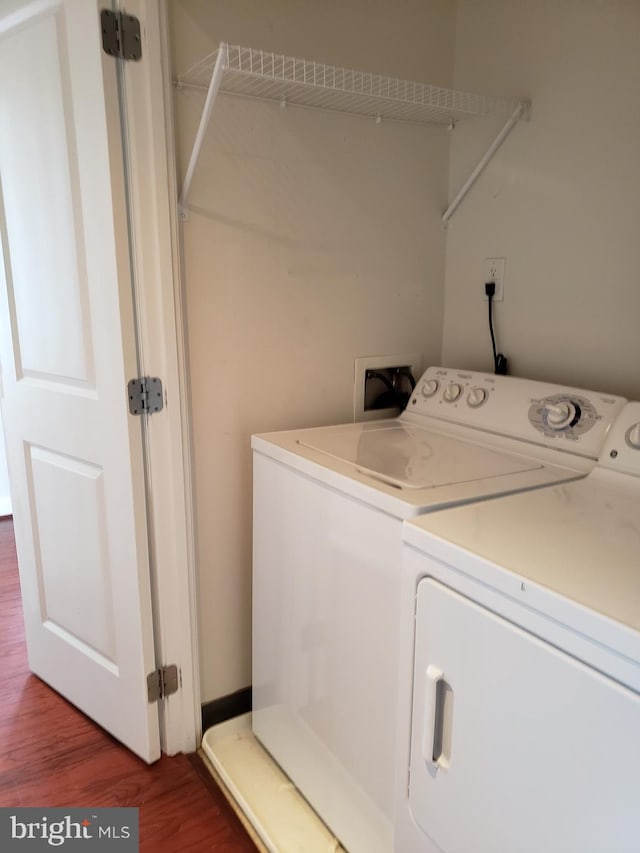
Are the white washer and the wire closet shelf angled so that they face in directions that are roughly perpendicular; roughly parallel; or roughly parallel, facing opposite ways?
roughly perpendicular

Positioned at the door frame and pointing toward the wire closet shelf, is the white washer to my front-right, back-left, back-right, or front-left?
front-right

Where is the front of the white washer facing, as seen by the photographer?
facing the viewer and to the left of the viewer

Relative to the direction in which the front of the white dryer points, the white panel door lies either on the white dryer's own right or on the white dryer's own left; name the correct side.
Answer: on the white dryer's own right

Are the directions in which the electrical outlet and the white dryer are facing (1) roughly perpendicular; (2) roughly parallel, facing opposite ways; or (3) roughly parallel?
roughly parallel

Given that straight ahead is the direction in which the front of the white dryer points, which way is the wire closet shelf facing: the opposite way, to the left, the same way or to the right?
to the left

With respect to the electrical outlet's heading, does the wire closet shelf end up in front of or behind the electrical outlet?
in front

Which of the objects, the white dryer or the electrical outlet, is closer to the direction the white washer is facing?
the white dryer

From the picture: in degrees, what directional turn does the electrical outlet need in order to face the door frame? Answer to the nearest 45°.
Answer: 0° — it already faces it

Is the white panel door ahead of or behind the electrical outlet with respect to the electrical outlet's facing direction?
ahead

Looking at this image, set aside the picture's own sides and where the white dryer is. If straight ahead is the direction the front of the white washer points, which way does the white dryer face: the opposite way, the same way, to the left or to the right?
the same way

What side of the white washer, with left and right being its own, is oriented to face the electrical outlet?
back
